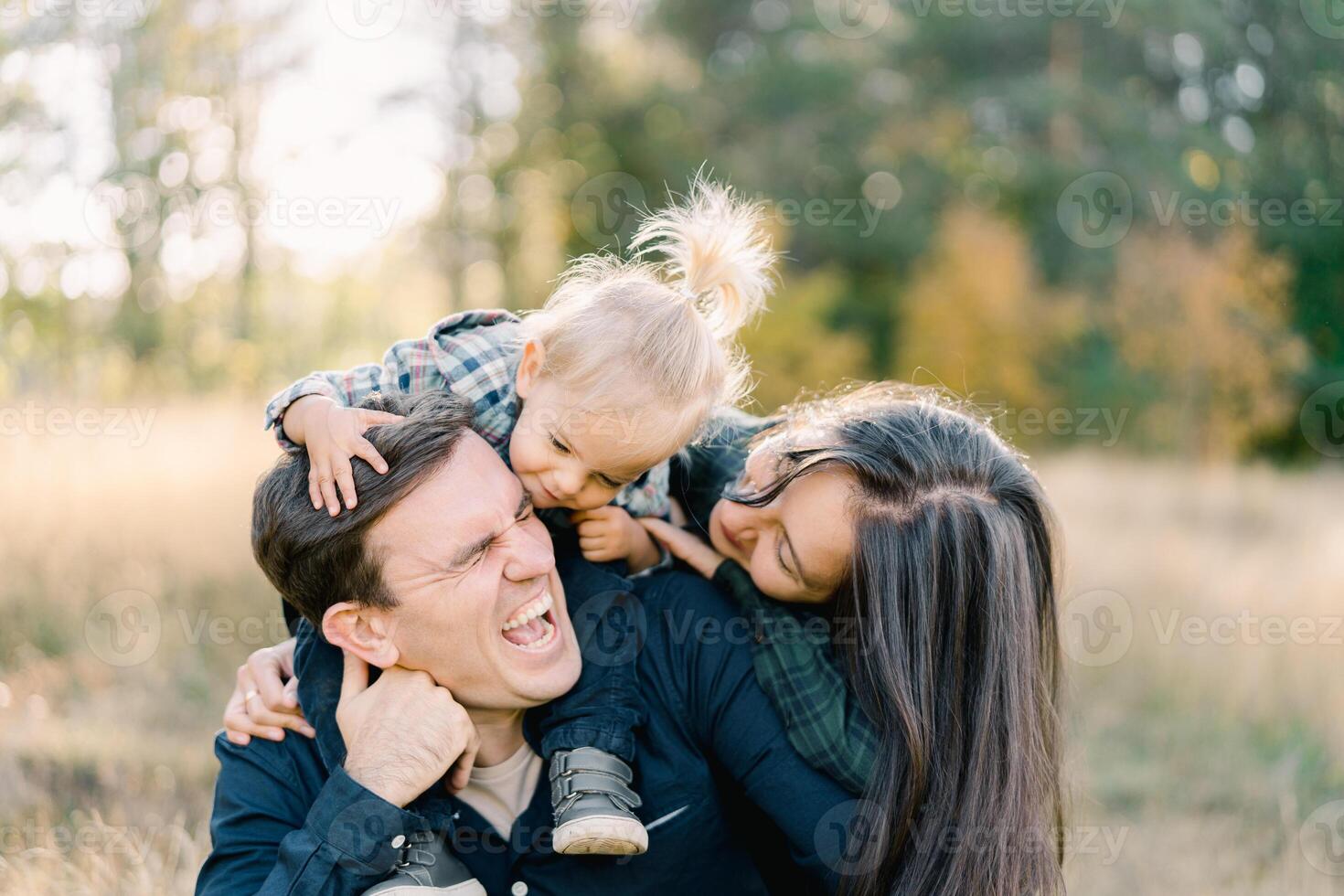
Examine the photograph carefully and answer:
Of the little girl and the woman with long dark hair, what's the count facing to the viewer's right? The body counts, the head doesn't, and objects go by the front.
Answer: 0

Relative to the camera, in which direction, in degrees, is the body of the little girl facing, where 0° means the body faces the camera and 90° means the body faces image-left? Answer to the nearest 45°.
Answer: approximately 0°

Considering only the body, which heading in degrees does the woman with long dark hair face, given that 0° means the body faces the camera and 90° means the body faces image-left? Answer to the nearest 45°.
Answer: approximately 45°
